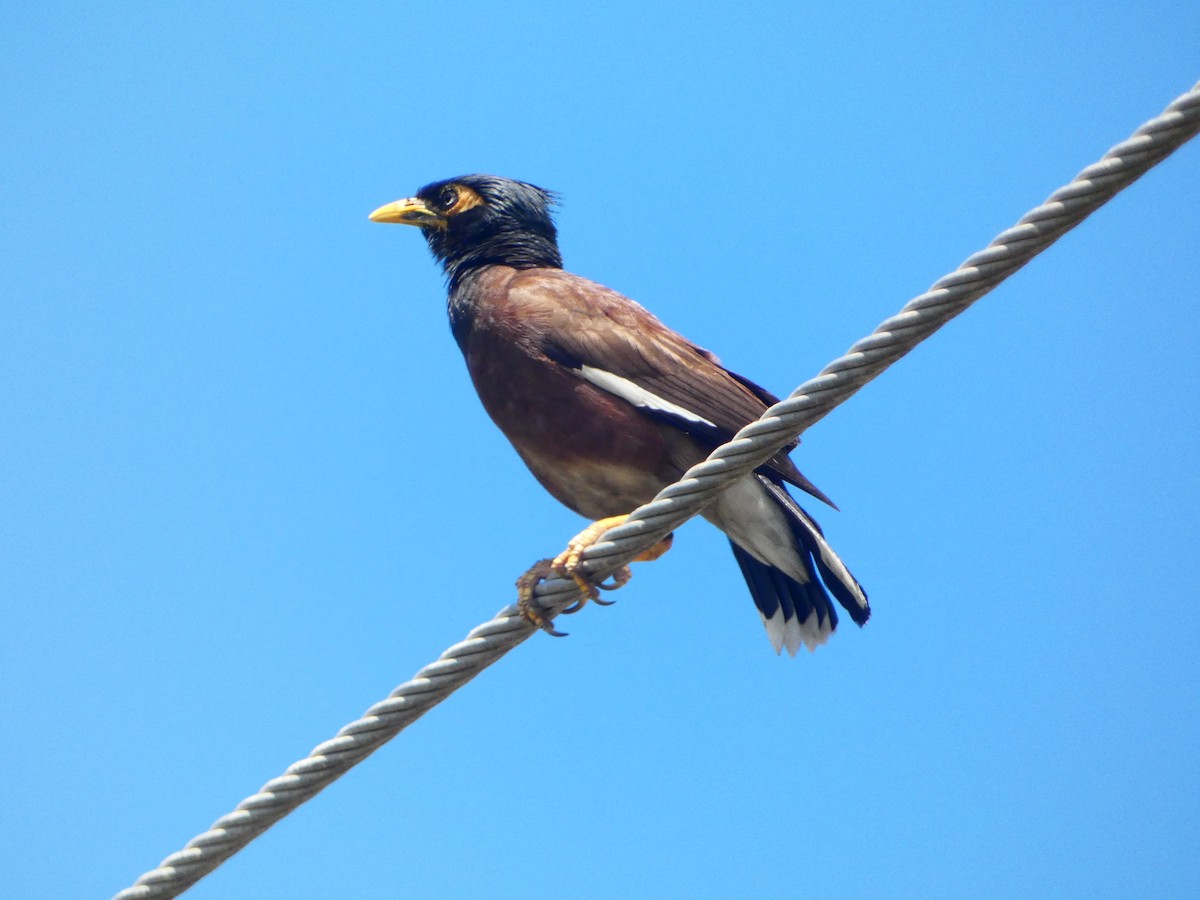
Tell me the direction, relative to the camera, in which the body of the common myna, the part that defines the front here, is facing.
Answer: to the viewer's left
